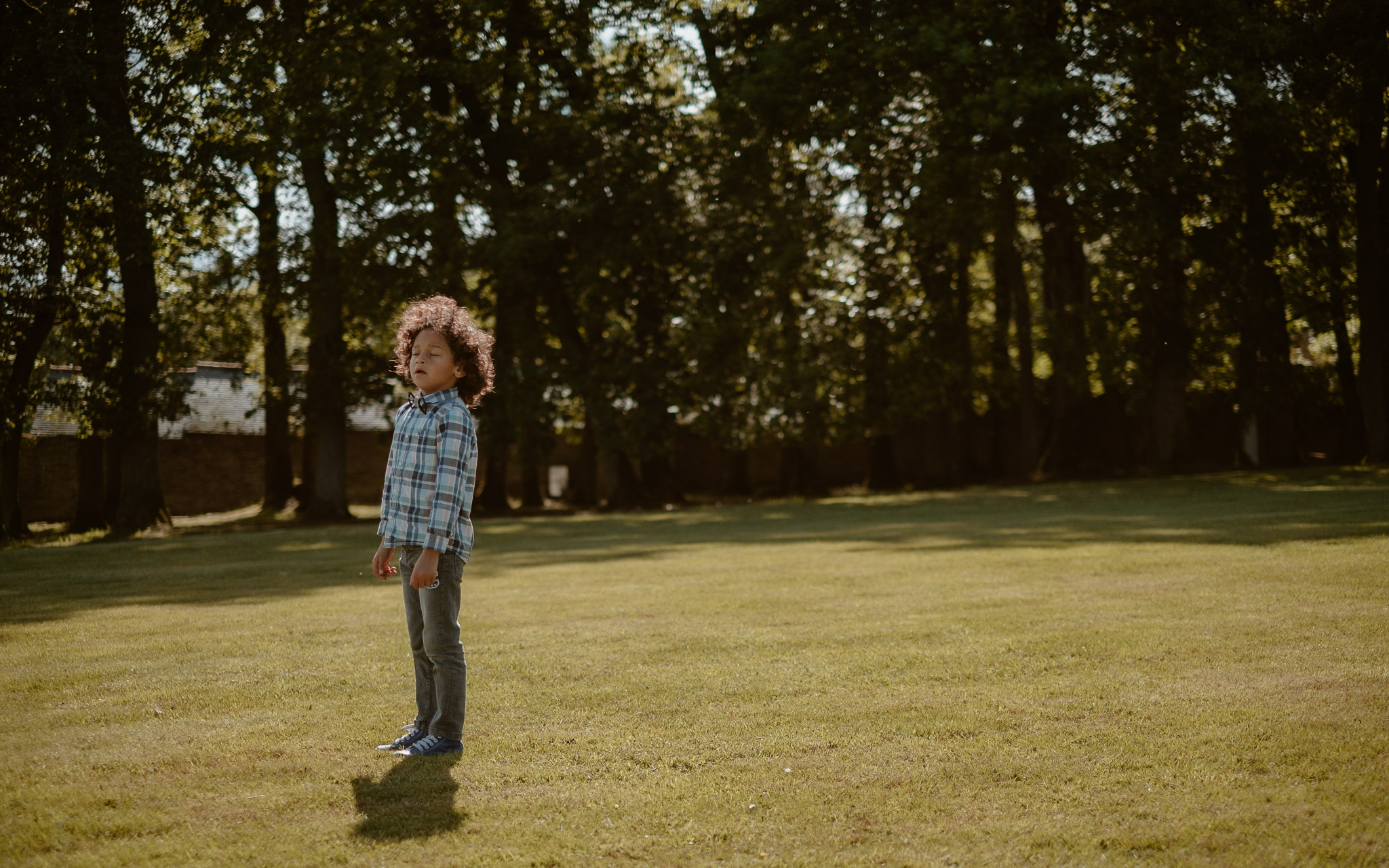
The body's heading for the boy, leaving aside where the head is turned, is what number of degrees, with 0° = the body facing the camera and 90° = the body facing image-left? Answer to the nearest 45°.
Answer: approximately 45°
